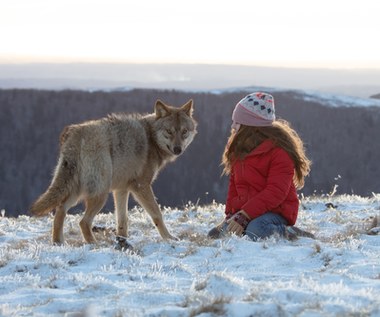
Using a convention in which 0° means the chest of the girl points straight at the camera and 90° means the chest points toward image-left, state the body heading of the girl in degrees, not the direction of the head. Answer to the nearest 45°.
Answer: approximately 45°

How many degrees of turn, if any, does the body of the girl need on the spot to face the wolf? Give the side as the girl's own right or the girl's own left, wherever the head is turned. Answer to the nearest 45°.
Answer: approximately 45° to the girl's own right
